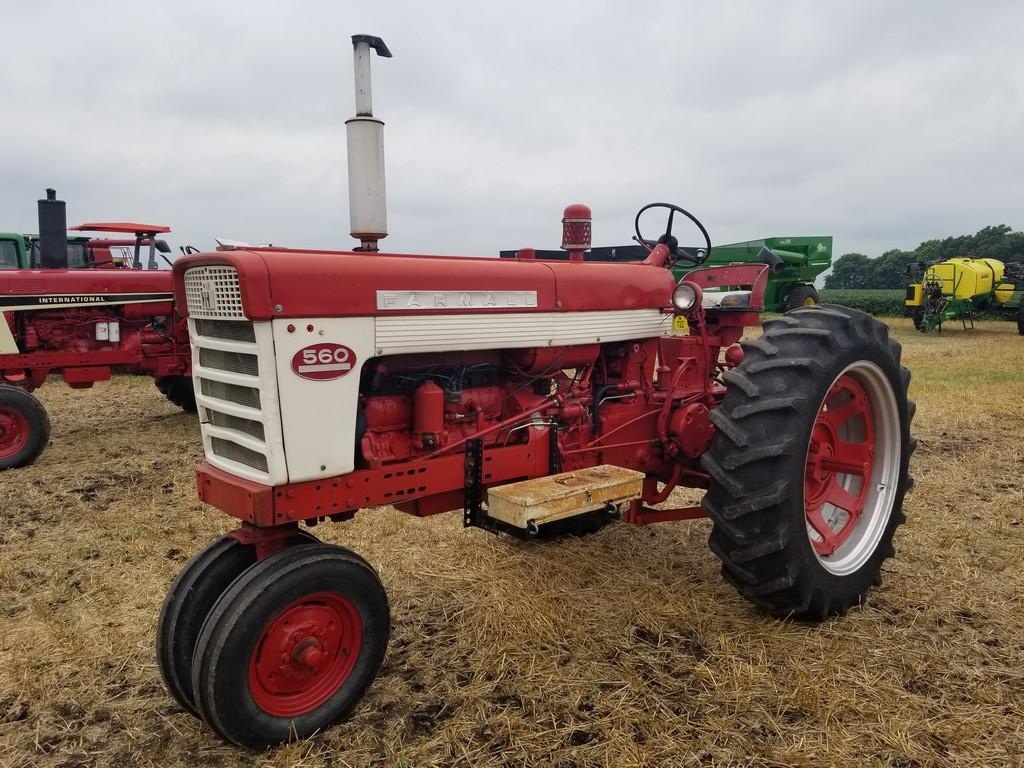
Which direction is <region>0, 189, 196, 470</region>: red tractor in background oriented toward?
to the viewer's left

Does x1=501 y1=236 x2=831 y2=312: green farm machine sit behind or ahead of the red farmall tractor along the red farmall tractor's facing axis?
behind

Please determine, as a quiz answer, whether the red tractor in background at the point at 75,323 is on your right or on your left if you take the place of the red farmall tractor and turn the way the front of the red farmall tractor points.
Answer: on your right
